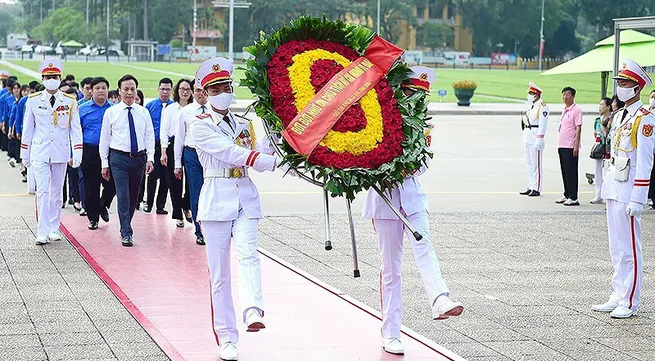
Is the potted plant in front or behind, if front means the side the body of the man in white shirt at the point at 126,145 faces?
behind

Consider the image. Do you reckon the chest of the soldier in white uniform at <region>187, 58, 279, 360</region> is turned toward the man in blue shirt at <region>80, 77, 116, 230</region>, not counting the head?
no

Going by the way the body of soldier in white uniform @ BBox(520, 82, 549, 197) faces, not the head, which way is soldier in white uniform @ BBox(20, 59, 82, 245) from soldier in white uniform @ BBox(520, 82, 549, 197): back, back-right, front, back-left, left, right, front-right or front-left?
front

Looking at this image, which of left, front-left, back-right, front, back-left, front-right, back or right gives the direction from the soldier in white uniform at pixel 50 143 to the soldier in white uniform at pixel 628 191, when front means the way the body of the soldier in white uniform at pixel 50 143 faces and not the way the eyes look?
front-left

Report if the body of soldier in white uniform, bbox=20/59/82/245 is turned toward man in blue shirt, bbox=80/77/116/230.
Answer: no

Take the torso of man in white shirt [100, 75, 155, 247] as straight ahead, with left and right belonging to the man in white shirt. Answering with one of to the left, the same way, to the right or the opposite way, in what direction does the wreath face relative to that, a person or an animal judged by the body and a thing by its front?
the same way

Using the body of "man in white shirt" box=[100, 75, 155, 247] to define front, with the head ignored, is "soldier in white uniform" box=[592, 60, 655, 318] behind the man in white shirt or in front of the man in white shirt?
in front

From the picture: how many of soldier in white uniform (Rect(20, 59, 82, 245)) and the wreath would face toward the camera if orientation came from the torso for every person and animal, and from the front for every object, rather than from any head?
2

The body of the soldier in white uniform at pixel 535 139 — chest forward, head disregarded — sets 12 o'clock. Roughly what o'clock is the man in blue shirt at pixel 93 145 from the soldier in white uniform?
The man in blue shirt is roughly at 12 o'clock from the soldier in white uniform.

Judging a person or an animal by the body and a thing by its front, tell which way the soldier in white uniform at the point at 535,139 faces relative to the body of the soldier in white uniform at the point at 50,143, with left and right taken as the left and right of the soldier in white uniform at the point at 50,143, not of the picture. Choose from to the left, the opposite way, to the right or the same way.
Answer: to the right

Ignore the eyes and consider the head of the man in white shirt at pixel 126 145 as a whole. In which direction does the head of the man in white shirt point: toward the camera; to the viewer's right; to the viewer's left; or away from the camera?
toward the camera

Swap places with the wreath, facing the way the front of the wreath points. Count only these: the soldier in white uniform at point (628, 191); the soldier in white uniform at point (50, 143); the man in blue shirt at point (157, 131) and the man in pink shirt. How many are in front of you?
0

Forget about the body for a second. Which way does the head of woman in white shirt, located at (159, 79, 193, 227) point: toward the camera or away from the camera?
toward the camera

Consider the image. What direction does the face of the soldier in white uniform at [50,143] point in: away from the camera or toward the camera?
toward the camera

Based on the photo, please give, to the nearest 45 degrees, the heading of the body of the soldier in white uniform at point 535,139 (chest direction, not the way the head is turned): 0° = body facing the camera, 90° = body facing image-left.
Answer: approximately 45°

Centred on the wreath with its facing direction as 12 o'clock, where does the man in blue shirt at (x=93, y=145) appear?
The man in blue shirt is roughly at 5 o'clock from the wreath.

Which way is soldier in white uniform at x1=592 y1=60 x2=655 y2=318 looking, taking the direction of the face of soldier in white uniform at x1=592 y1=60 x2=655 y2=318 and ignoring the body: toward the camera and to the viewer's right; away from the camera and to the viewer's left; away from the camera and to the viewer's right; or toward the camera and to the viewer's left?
toward the camera and to the viewer's left

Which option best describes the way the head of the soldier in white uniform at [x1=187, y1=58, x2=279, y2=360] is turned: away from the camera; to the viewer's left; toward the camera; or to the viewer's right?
toward the camera

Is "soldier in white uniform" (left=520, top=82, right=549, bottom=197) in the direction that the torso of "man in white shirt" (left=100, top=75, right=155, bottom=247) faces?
no

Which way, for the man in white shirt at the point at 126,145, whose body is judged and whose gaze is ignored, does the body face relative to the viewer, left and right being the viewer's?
facing the viewer

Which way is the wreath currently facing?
toward the camera

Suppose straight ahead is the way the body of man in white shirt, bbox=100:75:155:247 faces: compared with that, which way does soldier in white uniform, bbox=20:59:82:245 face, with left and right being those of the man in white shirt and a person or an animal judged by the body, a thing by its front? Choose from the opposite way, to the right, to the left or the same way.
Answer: the same way
